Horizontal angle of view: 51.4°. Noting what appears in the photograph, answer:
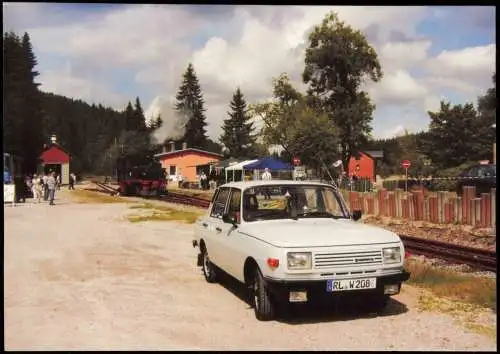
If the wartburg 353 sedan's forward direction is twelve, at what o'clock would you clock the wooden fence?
The wooden fence is roughly at 8 o'clock from the wartburg 353 sedan.

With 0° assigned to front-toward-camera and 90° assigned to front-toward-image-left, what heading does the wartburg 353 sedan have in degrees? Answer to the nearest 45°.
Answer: approximately 315°

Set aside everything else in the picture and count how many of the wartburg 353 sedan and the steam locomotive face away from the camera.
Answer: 0

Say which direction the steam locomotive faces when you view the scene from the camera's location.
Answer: facing the viewer and to the right of the viewer

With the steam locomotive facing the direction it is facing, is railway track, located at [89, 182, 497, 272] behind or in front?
in front

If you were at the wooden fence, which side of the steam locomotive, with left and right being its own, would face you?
front

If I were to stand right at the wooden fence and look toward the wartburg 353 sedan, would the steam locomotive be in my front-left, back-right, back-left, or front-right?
back-right

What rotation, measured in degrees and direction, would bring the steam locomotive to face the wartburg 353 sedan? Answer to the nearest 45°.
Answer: approximately 45° to its right
